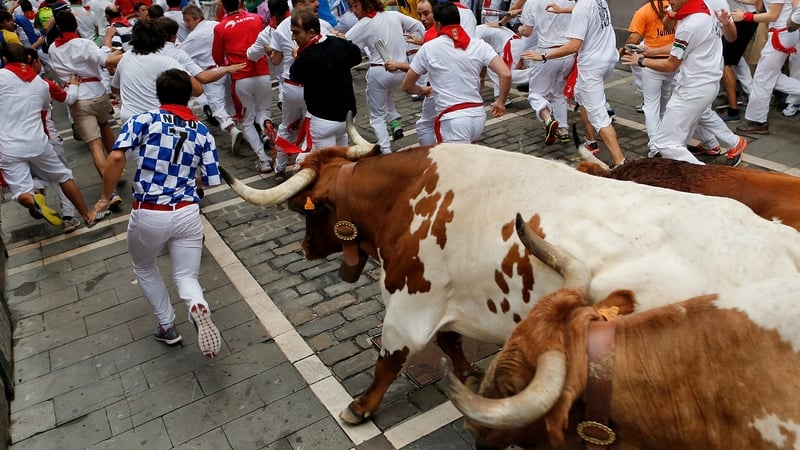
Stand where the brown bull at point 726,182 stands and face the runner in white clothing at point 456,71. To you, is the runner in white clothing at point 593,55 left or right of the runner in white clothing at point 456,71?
right

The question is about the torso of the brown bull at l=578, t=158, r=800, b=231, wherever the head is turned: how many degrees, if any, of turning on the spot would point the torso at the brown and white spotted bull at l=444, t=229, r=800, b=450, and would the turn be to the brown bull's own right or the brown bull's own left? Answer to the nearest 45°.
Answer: approximately 90° to the brown bull's own left

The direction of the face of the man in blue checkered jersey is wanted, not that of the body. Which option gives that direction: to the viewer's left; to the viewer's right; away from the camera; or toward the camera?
away from the camera

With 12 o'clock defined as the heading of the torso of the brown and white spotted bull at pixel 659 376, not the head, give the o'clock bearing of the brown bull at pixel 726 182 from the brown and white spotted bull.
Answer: The brown bull is roughly at 3 o'clock from the brown and white spotted bull.

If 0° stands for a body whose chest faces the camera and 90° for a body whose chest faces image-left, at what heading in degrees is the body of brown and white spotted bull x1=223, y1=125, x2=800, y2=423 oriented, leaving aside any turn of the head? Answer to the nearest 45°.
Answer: approximately 90°

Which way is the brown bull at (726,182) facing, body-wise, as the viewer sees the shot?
to the viewer's left

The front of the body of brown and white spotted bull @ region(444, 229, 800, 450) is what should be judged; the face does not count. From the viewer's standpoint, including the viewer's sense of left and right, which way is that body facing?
facing to the left of the viewer

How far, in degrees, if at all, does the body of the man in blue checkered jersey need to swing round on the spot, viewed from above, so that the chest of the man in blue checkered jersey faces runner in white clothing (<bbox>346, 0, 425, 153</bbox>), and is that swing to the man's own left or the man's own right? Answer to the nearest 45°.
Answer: approximately 45° to the man's own right

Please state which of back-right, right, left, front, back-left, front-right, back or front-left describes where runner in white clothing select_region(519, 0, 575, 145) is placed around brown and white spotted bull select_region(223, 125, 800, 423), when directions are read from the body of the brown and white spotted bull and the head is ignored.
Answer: right

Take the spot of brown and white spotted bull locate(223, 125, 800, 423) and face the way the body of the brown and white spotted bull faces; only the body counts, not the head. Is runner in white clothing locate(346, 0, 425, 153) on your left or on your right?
on your right

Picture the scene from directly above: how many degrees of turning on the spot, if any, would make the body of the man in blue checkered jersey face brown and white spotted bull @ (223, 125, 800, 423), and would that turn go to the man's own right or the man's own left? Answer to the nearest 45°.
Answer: approximately 135° to the man's own right

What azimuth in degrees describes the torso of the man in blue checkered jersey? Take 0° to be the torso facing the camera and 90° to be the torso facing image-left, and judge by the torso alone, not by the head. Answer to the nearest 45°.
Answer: approximately 180°

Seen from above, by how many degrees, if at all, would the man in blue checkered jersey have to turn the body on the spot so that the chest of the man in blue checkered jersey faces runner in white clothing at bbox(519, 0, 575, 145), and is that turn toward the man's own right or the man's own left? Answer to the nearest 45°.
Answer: approximately 45° to the man's own right
